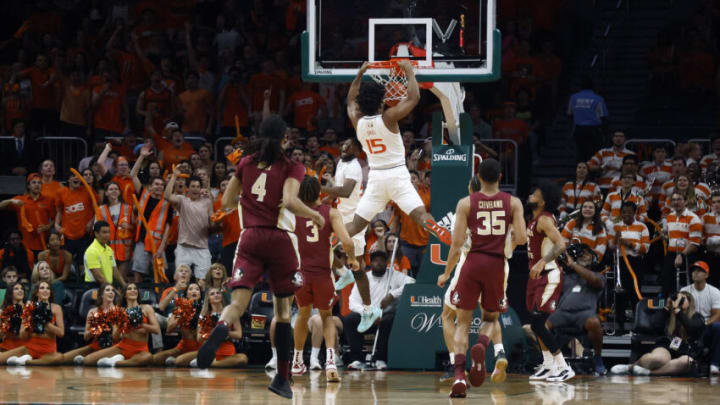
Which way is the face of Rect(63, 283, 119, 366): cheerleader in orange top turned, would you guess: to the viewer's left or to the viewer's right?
to the viewer's right

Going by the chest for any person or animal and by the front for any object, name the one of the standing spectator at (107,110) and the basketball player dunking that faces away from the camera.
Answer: the basketball player dunking

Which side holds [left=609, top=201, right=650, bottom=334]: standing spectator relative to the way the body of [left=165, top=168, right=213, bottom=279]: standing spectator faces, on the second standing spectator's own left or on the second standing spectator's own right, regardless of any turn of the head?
on the second standing spectator's own left

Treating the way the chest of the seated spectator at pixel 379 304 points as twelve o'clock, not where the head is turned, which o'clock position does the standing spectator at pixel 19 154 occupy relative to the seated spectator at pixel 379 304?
the standing spectator at pixel 19 154 is roughly at 4 o'clock from the seated spectator at pixel 379 304.

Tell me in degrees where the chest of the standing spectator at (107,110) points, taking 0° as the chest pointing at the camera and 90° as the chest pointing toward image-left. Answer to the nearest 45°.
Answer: approximately 0°

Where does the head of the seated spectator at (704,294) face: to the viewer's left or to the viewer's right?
to the viewer's left

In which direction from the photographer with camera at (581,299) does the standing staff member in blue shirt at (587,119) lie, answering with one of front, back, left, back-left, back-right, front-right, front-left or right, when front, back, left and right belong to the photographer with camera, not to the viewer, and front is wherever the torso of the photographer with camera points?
back-right

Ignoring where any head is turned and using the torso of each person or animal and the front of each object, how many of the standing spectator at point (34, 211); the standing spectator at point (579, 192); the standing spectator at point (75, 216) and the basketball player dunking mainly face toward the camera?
3

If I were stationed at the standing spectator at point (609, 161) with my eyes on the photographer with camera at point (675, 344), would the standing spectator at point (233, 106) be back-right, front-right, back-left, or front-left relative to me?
back-right
